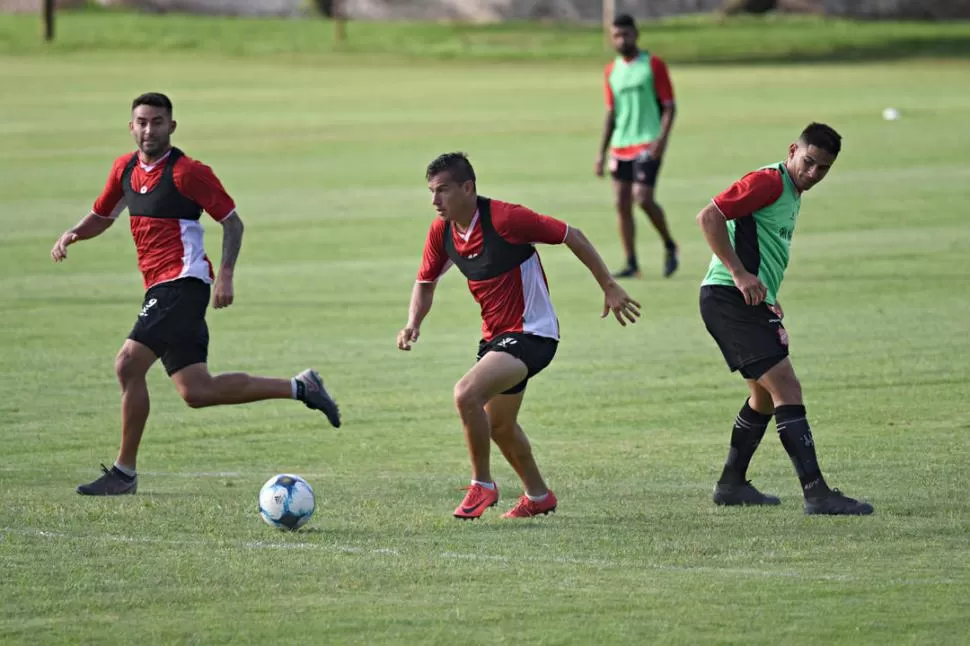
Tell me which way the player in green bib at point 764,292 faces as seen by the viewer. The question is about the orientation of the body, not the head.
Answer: to the viewer's right

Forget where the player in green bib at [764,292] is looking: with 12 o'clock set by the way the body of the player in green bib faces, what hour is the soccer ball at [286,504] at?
The soccer ball is roughly at 5 o'clock from the player in green bib.

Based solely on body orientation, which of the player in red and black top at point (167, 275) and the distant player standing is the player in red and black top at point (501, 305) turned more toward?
the player in red and black top

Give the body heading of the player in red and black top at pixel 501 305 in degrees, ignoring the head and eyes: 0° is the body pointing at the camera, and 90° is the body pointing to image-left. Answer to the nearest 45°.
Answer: approximately 45°

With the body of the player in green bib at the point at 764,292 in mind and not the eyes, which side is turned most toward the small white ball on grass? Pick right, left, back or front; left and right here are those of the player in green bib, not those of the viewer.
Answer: left
